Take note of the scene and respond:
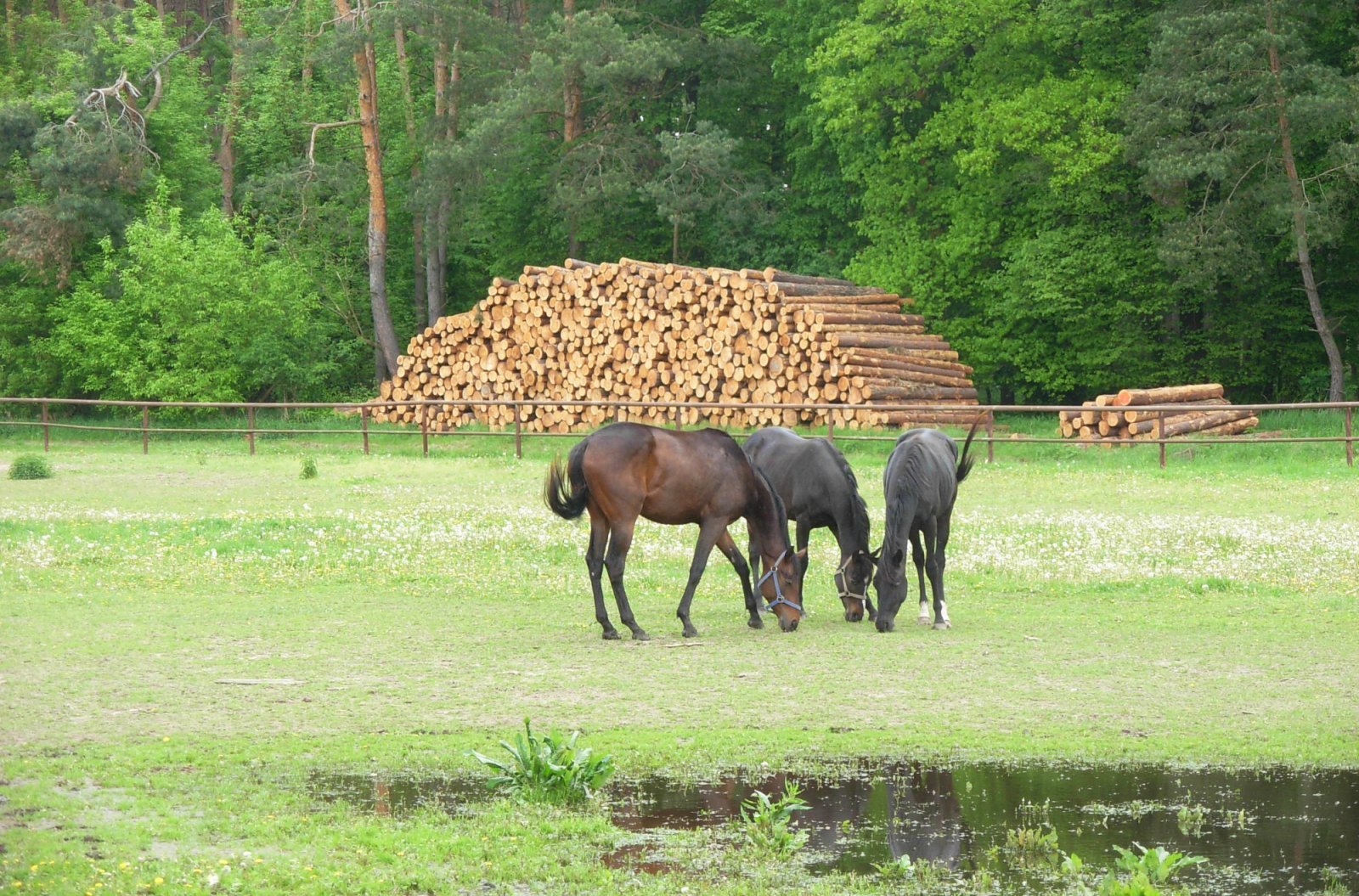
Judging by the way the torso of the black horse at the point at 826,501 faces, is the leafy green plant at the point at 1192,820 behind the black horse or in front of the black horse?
in front

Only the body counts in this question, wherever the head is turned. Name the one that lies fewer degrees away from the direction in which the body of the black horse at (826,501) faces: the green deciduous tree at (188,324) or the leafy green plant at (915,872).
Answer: the leafy green plant

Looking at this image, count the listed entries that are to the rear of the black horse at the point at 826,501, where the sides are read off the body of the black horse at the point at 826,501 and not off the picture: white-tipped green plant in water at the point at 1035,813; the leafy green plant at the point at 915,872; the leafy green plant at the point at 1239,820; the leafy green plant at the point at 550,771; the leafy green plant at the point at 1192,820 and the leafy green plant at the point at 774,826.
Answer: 0

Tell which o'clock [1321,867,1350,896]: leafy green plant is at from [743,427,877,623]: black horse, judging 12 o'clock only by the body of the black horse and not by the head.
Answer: The leafy green plant is roughly at 1 o'clock from the black horse.

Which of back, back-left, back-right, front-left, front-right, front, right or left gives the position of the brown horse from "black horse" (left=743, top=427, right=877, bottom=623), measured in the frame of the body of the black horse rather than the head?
right

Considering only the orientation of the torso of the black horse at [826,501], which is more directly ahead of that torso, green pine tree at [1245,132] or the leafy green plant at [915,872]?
the leafy green plant

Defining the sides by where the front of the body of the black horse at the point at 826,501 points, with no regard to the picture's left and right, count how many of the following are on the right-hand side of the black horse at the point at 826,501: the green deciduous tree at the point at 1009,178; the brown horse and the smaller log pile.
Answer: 1

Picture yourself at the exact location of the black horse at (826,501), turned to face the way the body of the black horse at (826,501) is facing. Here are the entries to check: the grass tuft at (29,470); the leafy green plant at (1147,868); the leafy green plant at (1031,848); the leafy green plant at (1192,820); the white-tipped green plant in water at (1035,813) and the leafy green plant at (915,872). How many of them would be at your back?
1

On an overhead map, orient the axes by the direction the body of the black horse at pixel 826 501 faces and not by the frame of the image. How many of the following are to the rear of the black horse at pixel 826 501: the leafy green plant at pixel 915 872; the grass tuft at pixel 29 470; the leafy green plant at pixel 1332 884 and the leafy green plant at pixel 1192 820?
1

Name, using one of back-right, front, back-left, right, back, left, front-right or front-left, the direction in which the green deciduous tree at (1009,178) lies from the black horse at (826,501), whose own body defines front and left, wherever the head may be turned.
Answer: back-left

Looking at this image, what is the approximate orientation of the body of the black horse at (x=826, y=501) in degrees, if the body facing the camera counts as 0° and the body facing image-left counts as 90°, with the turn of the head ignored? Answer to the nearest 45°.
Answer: approximately 315°

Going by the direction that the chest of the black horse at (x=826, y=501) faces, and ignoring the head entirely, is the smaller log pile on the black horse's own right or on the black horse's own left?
on the black horse's own left

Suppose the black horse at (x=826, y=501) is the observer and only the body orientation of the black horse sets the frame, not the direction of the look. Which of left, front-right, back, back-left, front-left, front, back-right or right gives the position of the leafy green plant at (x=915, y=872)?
front-right

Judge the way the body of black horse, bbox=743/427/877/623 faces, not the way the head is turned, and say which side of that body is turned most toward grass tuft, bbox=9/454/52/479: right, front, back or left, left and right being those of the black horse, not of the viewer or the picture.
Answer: back

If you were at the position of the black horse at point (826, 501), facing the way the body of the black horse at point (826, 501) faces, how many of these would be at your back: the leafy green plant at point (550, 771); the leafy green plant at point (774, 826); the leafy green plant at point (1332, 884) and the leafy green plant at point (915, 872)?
0

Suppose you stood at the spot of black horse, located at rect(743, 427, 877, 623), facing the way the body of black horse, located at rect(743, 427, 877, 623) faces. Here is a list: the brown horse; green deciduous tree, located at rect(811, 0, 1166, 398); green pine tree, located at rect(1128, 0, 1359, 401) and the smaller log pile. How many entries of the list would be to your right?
1

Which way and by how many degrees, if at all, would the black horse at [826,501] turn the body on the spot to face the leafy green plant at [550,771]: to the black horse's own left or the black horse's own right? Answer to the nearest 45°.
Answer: approximately 45° to the black horse's own right

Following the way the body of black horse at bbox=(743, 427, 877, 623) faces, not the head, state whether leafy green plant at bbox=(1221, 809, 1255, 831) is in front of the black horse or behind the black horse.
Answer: in front
